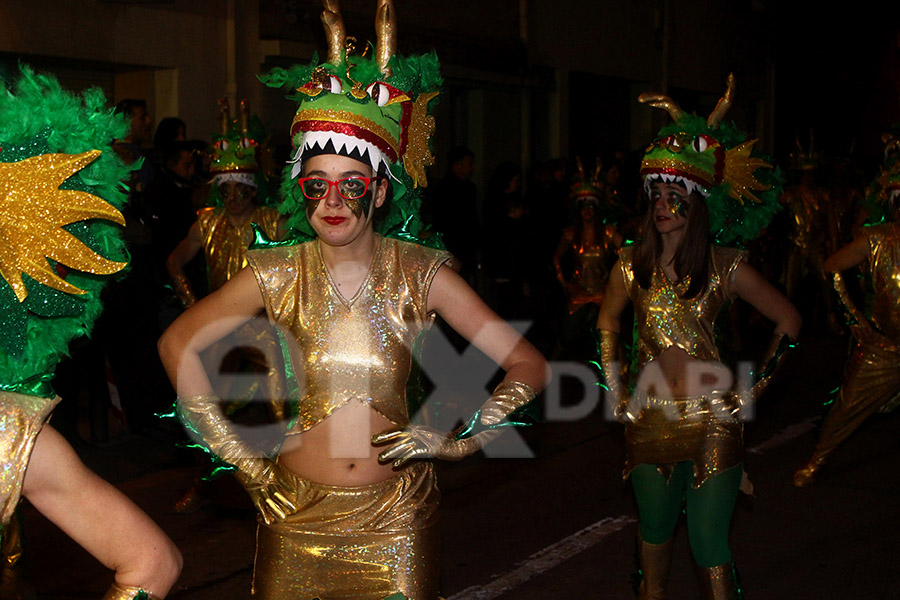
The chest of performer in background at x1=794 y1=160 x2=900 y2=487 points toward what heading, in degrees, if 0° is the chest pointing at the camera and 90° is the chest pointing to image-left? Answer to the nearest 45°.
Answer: approximately 0°

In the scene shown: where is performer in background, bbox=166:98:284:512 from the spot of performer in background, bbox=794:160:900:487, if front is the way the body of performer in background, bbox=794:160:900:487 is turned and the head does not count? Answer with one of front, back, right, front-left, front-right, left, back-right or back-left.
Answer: right

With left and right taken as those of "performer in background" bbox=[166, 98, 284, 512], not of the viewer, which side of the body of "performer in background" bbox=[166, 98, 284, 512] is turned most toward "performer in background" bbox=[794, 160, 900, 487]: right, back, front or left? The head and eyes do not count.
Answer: left

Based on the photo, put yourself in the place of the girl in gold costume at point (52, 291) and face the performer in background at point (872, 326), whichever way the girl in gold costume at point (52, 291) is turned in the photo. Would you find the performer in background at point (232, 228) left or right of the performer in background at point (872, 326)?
left

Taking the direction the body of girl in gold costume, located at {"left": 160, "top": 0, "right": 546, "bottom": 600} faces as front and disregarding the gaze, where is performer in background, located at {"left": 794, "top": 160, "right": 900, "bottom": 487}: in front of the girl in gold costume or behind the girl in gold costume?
behind

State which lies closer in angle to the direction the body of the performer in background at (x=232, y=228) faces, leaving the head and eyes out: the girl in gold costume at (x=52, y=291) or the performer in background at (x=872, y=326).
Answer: the girl in gold costume

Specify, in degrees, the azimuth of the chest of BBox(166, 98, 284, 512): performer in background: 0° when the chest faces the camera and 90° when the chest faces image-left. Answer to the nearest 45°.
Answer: approximately 0°

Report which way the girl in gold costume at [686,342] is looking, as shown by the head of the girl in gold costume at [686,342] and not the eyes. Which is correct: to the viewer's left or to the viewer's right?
to the viewer's left
